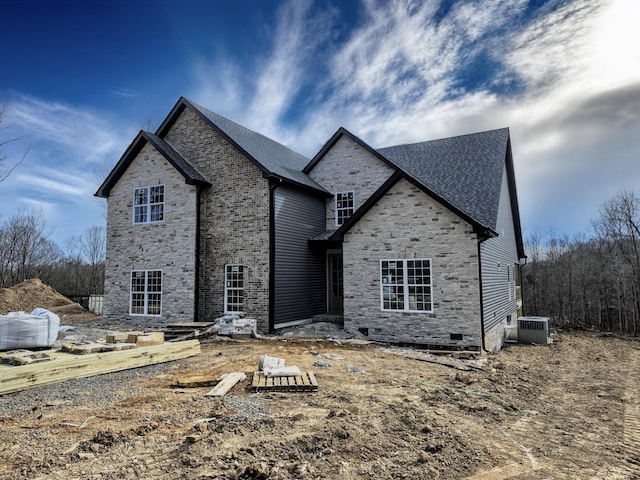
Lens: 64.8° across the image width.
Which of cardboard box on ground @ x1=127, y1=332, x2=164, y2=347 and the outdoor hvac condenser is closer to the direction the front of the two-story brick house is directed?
the cardboard box on ground

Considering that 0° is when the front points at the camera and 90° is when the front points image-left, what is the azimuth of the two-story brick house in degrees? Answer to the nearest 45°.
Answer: approximately 45°

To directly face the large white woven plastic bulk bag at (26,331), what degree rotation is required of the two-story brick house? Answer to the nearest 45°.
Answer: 0° — it already faces it

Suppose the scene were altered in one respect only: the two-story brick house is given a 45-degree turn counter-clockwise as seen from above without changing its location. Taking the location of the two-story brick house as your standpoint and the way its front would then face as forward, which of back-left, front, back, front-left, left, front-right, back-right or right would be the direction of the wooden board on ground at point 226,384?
front

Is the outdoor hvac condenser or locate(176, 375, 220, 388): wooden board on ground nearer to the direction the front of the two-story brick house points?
the wooden board on ground

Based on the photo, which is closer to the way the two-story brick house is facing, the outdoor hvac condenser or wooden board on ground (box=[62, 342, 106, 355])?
the wooden board on ground

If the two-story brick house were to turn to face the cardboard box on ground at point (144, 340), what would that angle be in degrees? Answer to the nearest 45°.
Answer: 0° — it already faces it

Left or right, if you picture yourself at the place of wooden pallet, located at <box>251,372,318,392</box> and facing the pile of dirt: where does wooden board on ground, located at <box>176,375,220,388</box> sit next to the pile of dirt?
left

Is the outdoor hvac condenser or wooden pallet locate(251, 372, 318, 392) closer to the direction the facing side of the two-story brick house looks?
the wooden pallet

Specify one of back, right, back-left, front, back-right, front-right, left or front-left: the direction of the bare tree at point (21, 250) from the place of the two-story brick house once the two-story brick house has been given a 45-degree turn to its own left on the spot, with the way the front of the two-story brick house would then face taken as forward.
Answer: back-right

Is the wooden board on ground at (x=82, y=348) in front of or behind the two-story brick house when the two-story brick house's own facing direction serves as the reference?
in front
